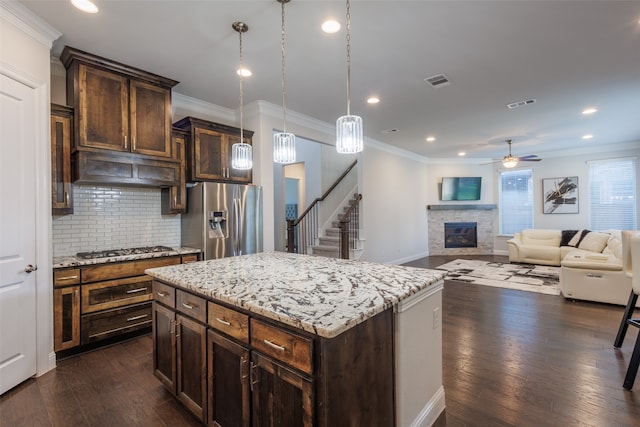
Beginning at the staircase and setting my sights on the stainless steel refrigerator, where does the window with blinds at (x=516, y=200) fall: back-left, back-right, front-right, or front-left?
back-left

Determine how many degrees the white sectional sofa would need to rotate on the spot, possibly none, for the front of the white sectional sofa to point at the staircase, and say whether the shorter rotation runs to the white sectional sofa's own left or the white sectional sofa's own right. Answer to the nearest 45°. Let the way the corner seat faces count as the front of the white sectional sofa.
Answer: approximately 45° to the white sectional sofa's own right

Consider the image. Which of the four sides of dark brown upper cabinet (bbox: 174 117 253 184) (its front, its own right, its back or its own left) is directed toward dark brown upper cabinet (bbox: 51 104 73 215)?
right

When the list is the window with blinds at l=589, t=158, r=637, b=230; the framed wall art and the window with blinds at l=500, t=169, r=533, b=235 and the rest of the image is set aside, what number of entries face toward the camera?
3

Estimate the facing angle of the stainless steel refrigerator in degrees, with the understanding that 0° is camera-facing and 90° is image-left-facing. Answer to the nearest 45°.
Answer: approximately 315°

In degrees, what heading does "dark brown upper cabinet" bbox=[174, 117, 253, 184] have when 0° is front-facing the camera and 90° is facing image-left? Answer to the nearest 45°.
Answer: approximately 315°

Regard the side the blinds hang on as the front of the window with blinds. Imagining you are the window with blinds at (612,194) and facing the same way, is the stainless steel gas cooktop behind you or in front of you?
in front

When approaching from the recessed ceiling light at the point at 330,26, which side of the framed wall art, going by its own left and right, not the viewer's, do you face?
front

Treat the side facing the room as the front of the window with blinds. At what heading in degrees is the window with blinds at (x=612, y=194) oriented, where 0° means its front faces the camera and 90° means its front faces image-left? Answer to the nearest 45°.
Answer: approximately 0°
